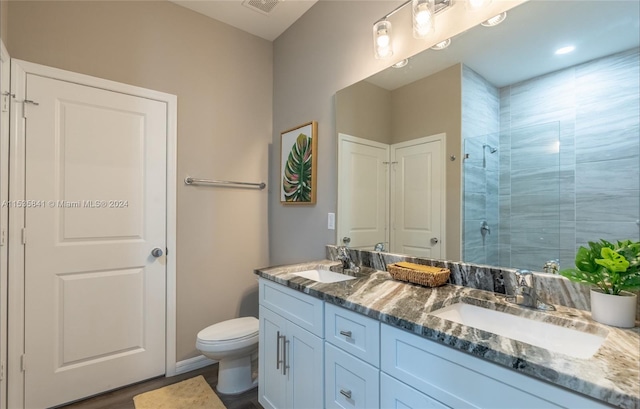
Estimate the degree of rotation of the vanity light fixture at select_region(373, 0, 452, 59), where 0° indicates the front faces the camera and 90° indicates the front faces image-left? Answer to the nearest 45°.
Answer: approximately 45°

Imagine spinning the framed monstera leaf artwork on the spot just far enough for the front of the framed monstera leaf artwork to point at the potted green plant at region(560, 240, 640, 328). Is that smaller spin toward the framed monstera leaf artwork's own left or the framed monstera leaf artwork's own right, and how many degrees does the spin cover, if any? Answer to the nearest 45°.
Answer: approximately 90° to the framed monstera leaf artwork's own left

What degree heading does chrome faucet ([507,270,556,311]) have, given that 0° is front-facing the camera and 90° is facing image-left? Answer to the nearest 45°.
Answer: approximately 45°

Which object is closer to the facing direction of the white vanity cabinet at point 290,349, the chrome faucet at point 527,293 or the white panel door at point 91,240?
the white panel door

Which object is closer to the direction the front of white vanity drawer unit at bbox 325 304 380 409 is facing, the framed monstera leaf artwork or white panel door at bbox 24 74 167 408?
the white panel door

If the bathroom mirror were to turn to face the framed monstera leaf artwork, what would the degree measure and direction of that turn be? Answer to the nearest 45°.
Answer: approximately 45° to its right

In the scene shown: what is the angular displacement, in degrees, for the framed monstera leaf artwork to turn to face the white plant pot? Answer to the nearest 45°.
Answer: approximately 90° to its left
